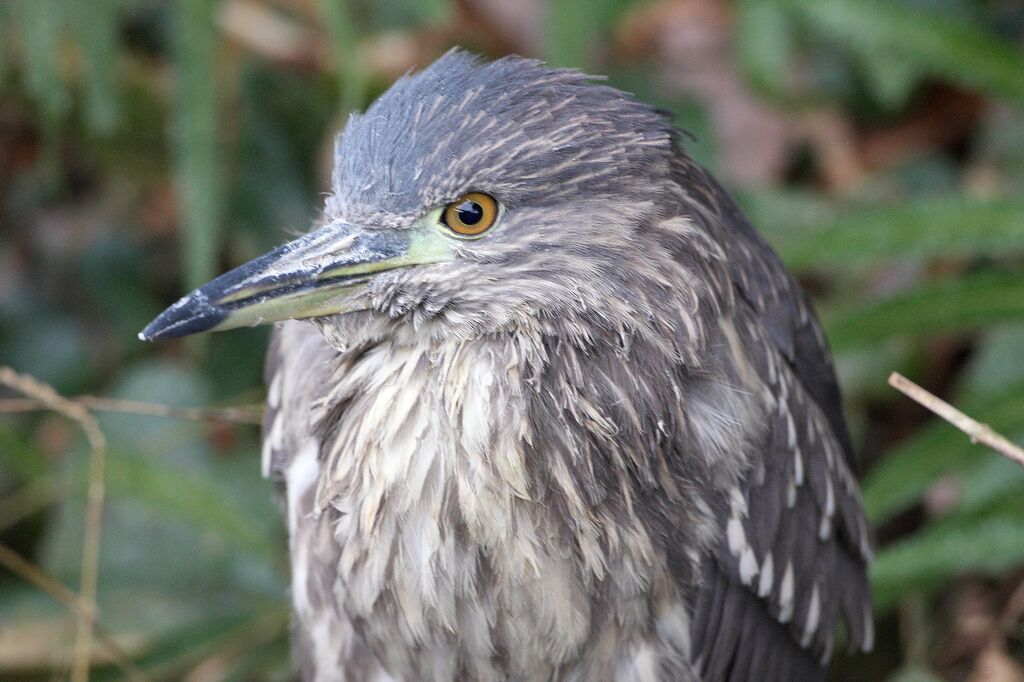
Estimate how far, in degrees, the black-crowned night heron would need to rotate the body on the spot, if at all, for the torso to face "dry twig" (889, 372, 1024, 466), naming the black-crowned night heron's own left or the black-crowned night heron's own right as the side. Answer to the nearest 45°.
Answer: approximately 135° to the black-crowned night heron's own left

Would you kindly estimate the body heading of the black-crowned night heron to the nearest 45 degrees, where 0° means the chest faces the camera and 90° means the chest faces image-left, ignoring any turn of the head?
approximately 45°

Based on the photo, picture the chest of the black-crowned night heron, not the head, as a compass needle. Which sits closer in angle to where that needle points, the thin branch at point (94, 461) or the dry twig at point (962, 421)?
the thin branch

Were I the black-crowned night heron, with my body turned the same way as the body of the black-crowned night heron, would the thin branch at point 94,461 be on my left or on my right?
on my right
